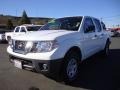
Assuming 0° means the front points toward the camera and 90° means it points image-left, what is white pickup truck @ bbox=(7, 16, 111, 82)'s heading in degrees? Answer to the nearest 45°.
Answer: approximately 45°
